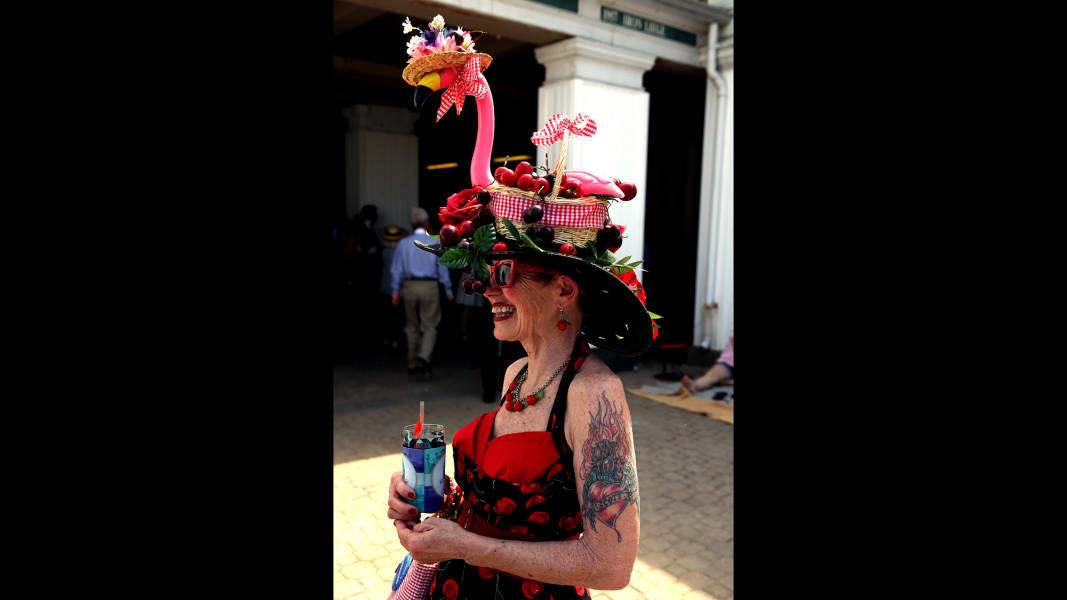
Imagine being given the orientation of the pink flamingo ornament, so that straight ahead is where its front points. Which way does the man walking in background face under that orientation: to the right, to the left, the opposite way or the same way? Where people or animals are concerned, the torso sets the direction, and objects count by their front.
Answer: to the right

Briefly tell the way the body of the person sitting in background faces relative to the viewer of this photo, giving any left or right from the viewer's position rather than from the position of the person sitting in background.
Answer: facing to the left of the viewer

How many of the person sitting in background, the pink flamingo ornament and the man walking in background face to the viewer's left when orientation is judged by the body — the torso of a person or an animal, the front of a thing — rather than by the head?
2

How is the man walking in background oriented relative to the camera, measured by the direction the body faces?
away from the camera

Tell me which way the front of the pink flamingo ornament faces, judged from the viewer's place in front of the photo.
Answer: facing to the left of the viewer

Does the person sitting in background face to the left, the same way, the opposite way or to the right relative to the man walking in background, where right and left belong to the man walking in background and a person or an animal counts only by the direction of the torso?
to the left

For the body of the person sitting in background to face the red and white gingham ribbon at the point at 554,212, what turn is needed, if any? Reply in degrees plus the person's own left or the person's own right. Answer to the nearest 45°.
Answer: approximately 90° to the person's own left

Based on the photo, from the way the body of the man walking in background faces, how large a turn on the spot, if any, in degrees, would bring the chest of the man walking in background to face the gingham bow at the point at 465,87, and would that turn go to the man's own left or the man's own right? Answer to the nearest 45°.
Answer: approximately 180°

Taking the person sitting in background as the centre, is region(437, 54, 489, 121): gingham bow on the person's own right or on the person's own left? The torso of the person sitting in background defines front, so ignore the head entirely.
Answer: on the person's own left

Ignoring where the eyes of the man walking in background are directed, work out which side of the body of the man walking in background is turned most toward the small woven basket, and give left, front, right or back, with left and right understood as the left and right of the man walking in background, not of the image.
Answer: back

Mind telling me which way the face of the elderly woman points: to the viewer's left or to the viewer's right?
to the viewer's left
